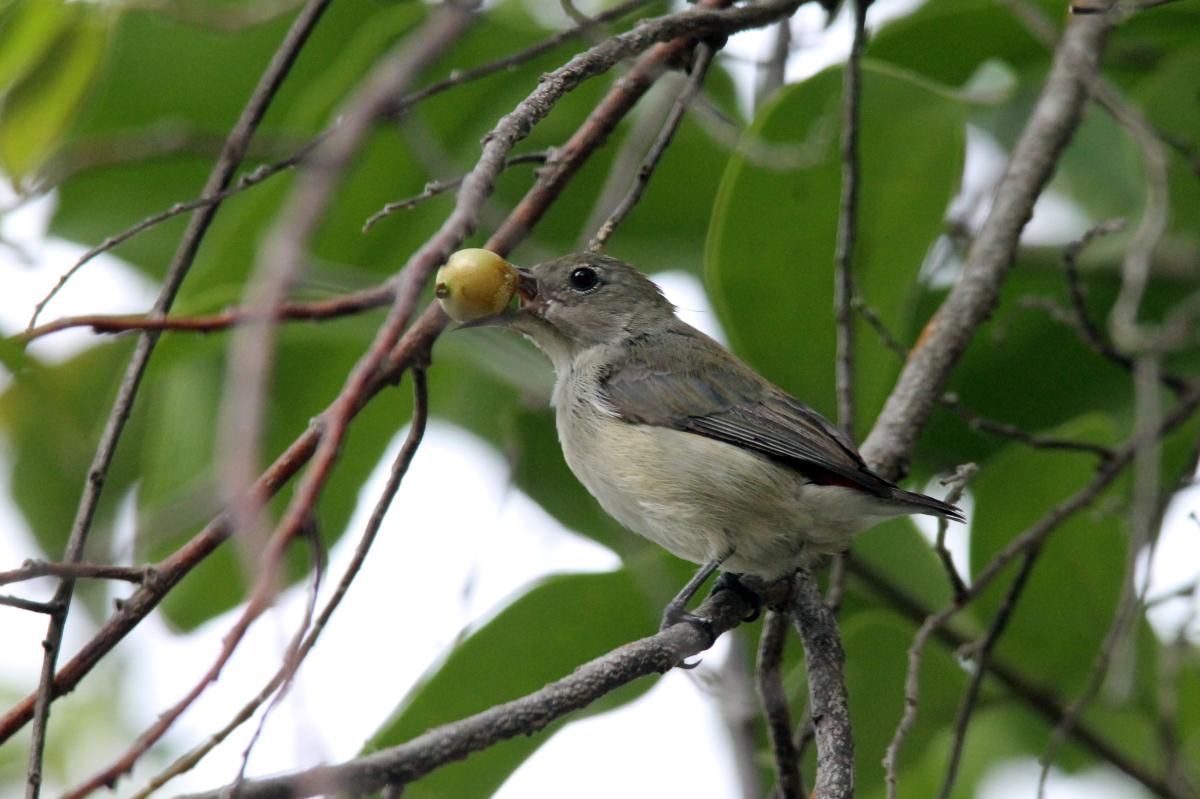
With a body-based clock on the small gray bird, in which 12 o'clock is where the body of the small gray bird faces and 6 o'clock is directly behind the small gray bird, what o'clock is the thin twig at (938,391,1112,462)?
The thin twig is roughly at 6 o'clock from the small gray bird.

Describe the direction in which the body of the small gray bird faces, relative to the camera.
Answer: to the viewer's left

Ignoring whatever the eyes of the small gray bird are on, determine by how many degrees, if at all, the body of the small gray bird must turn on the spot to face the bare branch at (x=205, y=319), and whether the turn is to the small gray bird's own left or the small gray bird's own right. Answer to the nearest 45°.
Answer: approximately 45° to the small gray bird's own left
